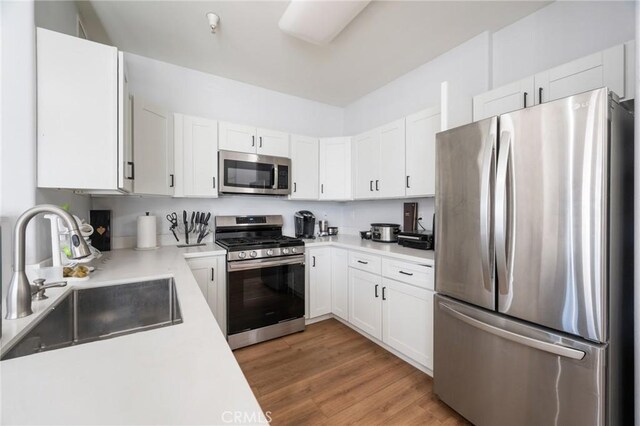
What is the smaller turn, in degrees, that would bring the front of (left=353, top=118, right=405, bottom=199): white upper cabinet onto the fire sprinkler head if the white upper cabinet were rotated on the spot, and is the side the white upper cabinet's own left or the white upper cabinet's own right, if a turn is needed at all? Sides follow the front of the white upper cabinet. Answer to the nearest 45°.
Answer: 0° — it already faces it

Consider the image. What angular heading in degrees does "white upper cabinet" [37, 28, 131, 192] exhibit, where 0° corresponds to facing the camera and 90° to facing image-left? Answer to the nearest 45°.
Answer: approximately 270°

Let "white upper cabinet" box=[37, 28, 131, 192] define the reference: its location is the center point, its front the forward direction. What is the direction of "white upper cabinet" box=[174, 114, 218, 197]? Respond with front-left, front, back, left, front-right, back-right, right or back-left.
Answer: front-left

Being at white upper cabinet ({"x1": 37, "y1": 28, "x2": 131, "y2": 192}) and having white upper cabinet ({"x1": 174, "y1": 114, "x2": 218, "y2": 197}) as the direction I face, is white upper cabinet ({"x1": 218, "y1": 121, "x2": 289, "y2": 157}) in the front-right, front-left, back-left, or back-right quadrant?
front-right

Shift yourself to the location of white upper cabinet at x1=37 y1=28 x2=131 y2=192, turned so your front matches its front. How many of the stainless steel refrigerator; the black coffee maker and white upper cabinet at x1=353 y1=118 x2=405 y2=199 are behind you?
0

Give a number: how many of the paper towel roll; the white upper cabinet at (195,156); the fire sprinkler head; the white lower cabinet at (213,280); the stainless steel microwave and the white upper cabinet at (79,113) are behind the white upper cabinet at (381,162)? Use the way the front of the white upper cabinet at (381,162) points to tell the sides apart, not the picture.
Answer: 0

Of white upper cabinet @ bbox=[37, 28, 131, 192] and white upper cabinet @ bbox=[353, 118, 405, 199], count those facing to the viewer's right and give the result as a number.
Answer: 1

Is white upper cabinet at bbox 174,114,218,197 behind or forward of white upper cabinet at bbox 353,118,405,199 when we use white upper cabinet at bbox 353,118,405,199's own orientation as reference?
forward

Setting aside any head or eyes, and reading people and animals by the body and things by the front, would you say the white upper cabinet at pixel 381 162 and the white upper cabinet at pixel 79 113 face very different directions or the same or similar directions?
very different directions

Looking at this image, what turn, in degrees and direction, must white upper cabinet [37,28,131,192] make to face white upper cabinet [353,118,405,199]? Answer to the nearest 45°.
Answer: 0° — it already faces it

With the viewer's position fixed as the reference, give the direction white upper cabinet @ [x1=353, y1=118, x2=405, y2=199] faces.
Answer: facing the viewer and to the left of the viewer

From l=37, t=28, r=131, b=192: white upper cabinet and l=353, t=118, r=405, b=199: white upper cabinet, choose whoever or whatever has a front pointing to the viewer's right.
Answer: l=37, t=28, r=131, b=192: white upper cabinet
